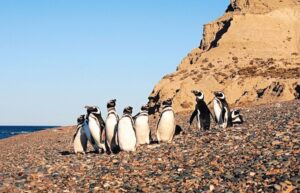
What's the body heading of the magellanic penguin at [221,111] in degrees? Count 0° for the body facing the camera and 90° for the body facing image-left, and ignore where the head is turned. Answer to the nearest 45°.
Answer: approximately 45°

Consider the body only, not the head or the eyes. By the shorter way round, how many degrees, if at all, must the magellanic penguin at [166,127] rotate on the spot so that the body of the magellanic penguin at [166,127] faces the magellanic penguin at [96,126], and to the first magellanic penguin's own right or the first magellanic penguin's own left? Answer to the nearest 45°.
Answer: approximately 90° to the first magellanic penguin's own right

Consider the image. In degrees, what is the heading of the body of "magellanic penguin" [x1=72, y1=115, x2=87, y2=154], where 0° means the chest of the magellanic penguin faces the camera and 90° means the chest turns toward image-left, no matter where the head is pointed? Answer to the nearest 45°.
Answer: approximately 45°

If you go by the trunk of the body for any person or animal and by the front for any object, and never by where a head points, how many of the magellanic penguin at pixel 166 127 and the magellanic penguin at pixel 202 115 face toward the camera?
1

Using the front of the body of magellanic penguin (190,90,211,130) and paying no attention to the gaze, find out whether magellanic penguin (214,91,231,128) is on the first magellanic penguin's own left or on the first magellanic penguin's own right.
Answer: on the first magellanic penguin's own right

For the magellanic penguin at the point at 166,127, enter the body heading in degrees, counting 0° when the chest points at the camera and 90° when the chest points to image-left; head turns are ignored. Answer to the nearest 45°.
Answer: approximately 0°
